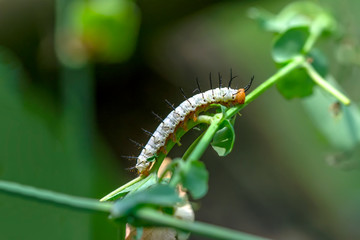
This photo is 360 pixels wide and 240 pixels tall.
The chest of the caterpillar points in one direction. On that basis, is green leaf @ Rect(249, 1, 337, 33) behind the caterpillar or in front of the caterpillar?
in front

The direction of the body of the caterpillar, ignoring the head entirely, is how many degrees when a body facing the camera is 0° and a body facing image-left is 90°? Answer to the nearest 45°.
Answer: approximately 270°
